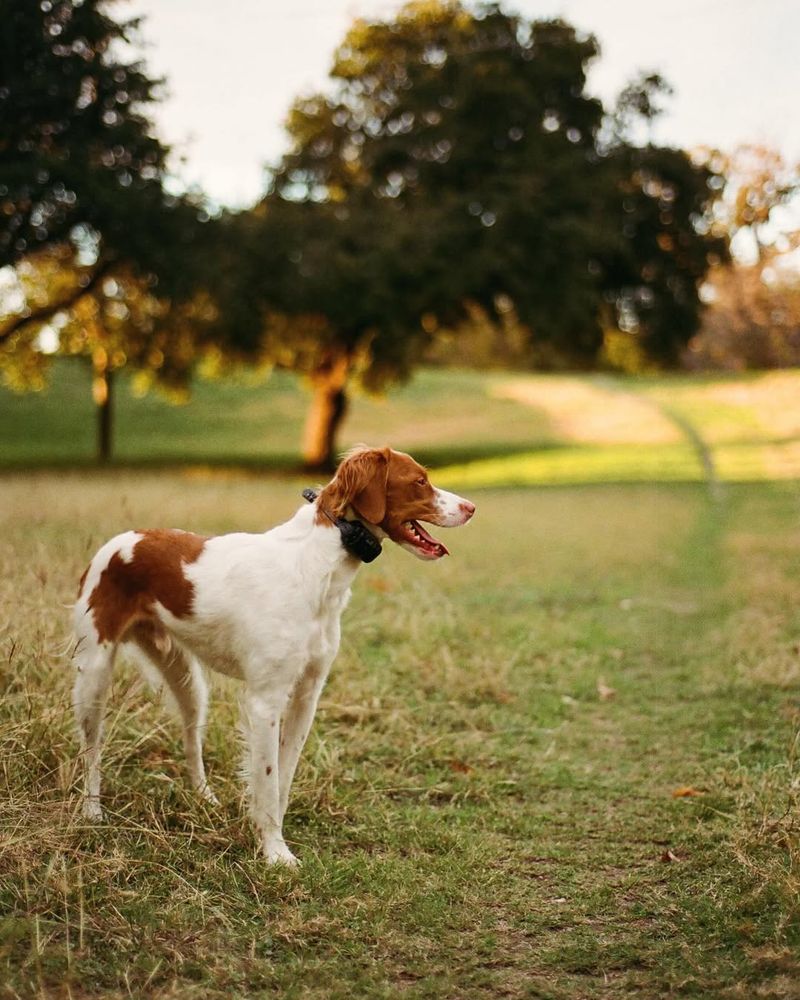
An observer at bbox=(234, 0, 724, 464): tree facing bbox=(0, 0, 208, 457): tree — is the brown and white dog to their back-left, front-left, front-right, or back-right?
front-left

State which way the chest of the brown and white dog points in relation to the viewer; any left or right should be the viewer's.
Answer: facing the viewer and to the right of the viewer

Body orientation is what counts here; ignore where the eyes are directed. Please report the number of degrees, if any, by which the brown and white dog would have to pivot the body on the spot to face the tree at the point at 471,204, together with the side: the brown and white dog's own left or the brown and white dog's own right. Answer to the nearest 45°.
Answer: approximately 135° to the brown and white dog's own left

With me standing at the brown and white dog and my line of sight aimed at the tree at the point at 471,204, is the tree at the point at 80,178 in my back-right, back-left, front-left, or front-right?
front-left

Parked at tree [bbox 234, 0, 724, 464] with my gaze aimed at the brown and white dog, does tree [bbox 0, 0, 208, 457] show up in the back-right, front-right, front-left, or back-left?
front-right

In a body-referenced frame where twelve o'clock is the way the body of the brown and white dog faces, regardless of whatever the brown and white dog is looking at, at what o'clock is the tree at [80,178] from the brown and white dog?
The tree is roughly at 7 o'clock from the brown and white dog.

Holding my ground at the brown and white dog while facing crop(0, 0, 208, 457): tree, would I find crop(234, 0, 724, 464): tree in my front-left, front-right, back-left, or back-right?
front-right
